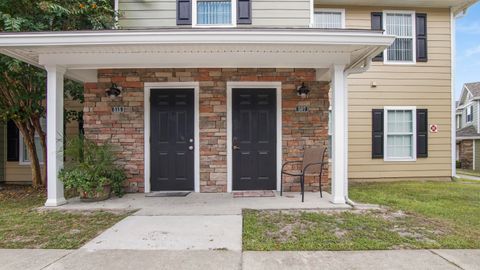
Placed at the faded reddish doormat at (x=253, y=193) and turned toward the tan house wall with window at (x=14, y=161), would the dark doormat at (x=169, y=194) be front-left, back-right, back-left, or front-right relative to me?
front-left

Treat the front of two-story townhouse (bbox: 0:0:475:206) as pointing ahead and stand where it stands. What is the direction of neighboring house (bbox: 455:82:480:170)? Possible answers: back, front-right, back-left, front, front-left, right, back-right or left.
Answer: back-left

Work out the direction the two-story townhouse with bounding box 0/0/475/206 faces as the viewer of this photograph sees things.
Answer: facing the viewer
